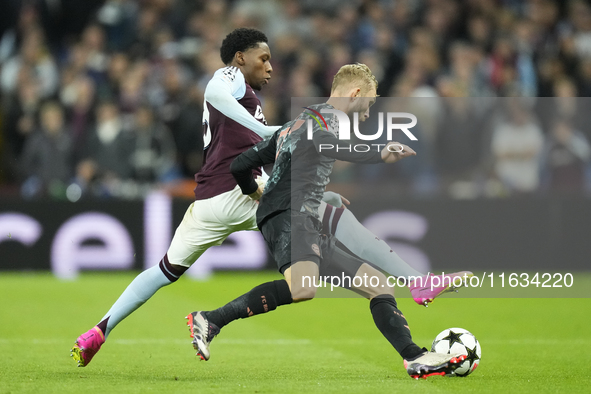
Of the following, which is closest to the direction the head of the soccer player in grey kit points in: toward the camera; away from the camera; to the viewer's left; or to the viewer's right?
to the viewer's right

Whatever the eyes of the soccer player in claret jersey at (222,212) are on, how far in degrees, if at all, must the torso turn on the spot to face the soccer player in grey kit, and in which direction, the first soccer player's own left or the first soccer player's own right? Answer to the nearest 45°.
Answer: approximately 45° to the first soccer player's own right

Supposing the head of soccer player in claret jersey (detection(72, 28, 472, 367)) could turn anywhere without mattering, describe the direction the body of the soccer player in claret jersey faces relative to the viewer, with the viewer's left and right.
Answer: facing to the right of the viewer

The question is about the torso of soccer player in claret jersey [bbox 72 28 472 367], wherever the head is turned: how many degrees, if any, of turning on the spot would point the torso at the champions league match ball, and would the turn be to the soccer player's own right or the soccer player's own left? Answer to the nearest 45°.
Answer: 0° — they already face it
